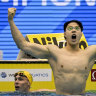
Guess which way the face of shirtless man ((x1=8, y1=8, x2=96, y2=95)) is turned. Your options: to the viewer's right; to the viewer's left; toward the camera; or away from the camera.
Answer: toward the camera

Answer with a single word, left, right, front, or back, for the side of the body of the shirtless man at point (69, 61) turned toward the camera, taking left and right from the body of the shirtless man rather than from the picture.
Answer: front
